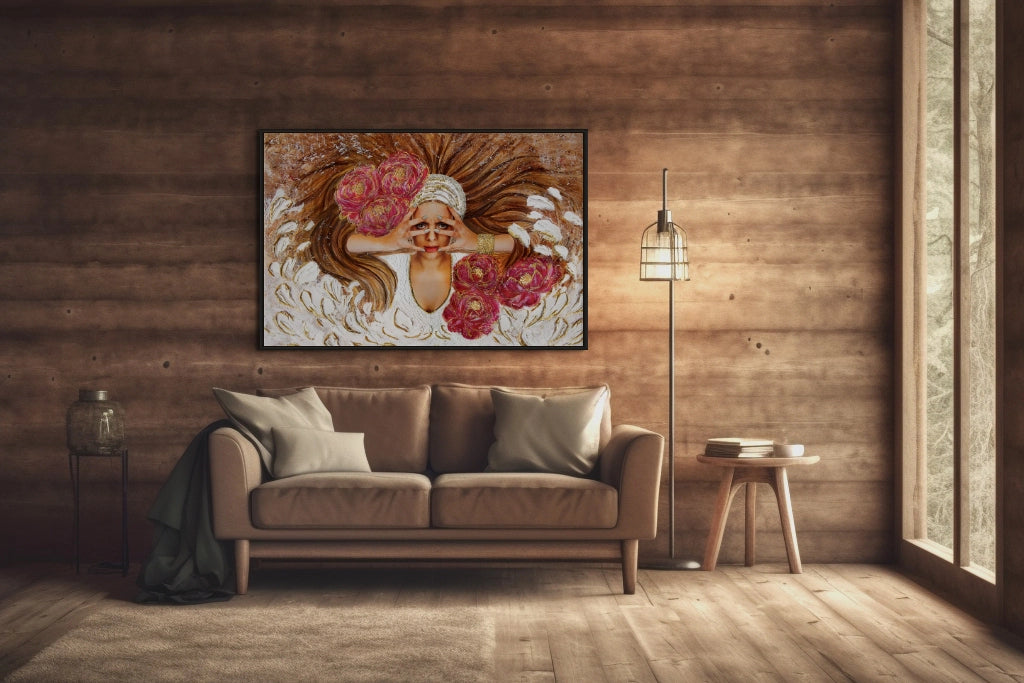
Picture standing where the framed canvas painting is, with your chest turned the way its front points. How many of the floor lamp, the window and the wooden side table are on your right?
0

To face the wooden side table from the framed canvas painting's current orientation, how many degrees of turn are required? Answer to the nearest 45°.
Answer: approximately 90° to its left

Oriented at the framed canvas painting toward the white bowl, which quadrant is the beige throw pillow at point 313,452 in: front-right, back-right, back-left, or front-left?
back-right

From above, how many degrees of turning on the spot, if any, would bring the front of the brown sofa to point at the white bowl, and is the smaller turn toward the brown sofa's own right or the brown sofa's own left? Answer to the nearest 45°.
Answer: approximately 90° to the brown sofa's own left

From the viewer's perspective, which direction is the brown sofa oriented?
toward the camera

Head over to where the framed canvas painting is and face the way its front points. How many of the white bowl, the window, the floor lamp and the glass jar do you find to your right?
1

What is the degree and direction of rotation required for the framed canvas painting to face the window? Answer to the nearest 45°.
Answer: approximately 90° to its left

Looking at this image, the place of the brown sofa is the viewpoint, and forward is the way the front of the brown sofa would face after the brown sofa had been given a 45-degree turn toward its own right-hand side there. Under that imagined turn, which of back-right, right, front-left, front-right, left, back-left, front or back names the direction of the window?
back-left

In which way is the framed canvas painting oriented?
toward the camera

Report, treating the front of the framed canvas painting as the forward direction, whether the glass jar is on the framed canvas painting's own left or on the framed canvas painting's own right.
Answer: on the framed canvas painting's own right

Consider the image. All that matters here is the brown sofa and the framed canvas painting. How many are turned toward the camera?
2

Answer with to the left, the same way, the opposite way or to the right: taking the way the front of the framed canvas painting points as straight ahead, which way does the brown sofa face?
the same way

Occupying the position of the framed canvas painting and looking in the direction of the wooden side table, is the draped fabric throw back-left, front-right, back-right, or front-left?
back-right
